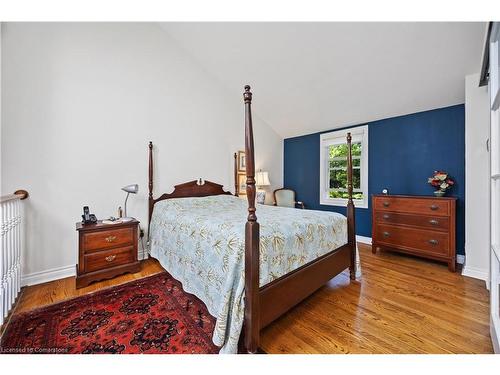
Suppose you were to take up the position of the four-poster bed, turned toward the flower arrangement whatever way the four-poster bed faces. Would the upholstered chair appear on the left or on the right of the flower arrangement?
left

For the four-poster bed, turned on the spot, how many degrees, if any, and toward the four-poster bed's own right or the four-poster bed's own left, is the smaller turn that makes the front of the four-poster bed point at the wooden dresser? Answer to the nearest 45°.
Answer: approximately 90° to the four-poster bed's own left

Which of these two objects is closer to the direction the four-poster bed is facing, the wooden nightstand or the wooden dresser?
the wooden dresser

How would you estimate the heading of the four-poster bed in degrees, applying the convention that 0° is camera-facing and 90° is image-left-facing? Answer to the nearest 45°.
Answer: approximately 315°

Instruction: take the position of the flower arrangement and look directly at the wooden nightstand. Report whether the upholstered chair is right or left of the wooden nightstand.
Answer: right

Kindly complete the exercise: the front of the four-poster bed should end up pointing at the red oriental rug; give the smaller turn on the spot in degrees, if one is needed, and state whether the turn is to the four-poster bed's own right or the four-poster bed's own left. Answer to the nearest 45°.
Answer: approximately 135° to the four-poster bed's own right

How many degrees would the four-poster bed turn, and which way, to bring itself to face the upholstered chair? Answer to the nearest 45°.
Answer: approximately 135° to its left

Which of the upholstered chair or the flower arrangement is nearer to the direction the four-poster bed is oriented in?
the flower arrangement

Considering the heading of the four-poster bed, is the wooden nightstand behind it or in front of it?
behind

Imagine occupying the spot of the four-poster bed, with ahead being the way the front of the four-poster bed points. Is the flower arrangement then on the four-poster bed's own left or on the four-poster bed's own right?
on the four-poster bed's own left
